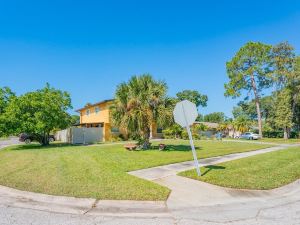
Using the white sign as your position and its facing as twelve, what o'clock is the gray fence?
The gray fence is roughly at 11 o'clock from the white sign.

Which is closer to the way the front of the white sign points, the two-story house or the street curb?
the two-story house

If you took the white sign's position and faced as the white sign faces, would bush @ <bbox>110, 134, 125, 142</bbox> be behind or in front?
in front

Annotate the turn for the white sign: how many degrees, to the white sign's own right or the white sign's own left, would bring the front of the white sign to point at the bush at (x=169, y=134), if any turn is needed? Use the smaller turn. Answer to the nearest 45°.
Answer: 0° — it already faces it

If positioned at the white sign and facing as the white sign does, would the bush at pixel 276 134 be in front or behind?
in front

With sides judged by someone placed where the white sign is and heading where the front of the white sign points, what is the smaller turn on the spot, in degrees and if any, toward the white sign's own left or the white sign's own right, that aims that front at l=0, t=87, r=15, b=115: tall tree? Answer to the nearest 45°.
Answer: approximately 45° to the white sign's own left

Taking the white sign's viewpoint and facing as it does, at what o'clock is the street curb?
The street curb is roughly at 7 o'clock from the white sign.

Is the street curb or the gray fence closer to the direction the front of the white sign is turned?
the gray fence

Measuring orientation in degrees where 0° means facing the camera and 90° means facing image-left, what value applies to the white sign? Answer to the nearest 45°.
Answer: approximately 180°
